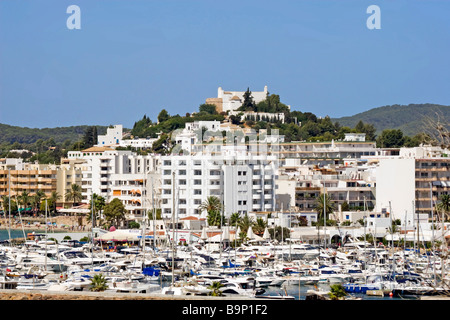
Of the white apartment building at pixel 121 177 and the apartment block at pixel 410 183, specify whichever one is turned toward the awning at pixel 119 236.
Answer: the white apartment building

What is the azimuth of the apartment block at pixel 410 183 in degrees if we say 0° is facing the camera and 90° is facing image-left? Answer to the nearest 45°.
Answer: approximately 315°

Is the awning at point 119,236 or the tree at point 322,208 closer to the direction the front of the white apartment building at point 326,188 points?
the tree

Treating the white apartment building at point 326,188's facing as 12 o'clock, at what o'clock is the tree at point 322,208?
The tree is roughly at 12 o'clock from the white apartment building.

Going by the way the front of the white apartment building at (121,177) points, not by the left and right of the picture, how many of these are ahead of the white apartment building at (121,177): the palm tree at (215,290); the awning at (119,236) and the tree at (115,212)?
3

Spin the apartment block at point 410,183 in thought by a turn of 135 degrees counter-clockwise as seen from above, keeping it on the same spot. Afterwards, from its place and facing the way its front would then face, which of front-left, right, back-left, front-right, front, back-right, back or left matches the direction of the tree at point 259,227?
back-left

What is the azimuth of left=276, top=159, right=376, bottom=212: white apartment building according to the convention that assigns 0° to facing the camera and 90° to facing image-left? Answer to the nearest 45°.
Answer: approximately 0°

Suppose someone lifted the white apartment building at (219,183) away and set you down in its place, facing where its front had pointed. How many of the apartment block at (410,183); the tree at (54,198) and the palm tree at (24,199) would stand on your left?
1

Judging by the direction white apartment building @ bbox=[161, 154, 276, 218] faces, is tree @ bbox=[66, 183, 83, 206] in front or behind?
behind

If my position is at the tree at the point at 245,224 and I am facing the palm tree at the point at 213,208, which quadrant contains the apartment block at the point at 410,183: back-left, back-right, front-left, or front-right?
back-right
